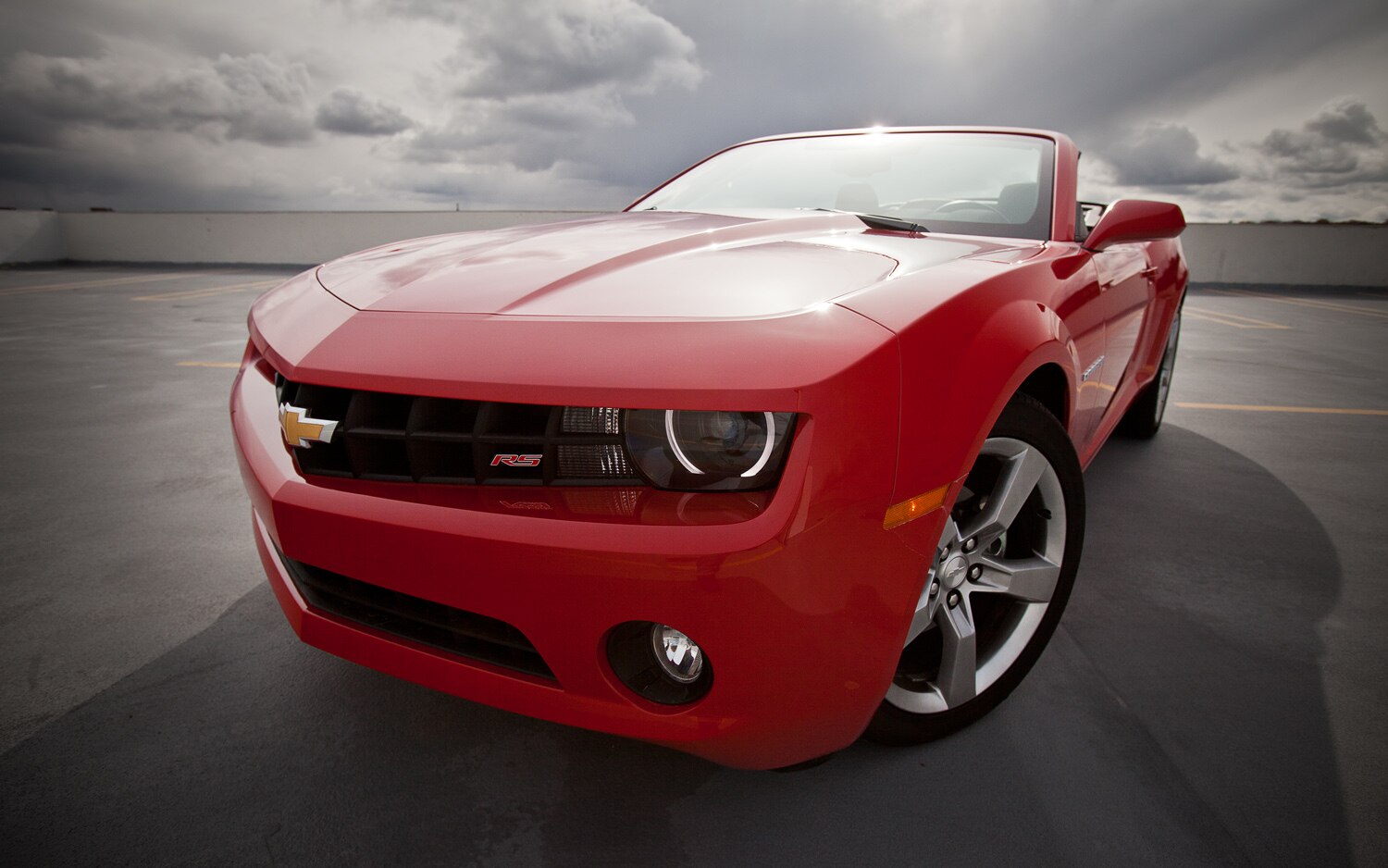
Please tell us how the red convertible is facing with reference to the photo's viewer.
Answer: facing the viewer and to the left of the viewer
